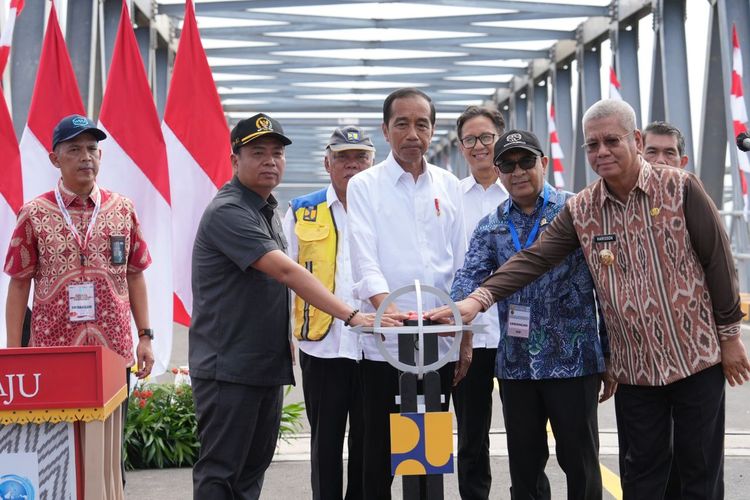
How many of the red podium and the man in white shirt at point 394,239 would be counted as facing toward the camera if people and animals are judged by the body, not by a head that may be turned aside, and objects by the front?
2

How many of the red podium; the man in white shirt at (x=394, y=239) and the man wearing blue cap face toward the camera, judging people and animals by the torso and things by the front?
3

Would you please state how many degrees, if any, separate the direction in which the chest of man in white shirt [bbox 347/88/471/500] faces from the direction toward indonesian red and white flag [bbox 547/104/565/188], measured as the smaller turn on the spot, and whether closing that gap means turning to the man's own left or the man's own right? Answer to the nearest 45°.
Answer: approximately 180°

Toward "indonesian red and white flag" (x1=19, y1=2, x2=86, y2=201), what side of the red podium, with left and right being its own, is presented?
back

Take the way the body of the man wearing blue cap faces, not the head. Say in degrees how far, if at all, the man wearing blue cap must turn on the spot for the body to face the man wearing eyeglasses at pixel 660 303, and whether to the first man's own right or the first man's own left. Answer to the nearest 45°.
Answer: approximately 45° to the first man's own left

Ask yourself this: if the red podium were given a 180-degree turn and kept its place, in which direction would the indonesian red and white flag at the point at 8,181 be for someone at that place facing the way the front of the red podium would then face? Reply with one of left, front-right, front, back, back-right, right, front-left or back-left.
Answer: front

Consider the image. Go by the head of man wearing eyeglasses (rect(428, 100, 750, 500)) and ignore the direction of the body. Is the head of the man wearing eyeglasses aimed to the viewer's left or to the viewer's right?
to the viewer's left

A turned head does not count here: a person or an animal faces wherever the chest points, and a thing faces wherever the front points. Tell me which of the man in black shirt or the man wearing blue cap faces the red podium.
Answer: the man wearing blue cap

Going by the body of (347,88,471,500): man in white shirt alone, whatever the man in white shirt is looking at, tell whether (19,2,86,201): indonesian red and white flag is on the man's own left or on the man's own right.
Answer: on the man's own right

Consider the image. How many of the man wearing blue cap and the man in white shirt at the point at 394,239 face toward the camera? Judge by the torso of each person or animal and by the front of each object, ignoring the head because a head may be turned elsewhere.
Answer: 2

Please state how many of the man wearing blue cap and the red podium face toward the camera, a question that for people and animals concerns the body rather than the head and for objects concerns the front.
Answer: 2

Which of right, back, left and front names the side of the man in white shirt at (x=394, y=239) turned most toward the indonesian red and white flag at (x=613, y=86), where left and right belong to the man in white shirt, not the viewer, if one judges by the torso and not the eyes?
back

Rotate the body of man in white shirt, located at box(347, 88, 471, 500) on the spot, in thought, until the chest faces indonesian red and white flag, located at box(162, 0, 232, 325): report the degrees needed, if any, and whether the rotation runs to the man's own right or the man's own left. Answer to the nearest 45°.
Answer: approximately 135° to the man's own right
